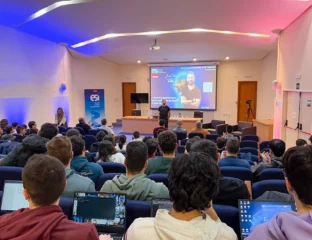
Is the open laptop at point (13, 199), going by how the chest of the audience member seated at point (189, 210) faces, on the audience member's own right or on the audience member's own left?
on the audience member's own left

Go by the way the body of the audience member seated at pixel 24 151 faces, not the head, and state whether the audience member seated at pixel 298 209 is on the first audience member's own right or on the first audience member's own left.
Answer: on the first audience member's own right

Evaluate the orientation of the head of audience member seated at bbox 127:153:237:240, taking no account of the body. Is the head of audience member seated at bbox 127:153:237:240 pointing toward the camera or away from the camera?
away from the camera

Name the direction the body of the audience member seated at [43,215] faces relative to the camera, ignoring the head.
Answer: away from the camera

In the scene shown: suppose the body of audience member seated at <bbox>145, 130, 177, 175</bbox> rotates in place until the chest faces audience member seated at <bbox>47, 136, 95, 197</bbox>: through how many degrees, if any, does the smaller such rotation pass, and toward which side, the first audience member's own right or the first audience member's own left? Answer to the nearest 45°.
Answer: approximately 135° to the first audience member's own left

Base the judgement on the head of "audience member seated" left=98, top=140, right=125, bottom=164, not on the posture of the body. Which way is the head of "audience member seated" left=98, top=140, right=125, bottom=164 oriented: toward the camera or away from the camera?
away from the camera

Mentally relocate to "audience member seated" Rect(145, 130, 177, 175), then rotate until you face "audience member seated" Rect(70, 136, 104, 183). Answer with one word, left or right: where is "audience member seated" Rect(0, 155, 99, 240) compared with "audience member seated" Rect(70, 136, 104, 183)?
left

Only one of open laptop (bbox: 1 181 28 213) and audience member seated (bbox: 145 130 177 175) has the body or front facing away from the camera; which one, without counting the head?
the audience member seated

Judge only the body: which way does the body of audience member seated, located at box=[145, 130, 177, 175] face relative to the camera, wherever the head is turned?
away from the camera

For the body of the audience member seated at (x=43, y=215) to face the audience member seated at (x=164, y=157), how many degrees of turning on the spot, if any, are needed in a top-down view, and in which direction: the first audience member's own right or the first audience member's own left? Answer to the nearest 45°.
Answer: approximately 45° to the first audience member's own right

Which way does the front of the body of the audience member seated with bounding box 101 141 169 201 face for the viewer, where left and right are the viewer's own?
facing away from the viewer

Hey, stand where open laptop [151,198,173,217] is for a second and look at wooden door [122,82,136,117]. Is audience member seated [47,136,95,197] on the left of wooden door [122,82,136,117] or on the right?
left

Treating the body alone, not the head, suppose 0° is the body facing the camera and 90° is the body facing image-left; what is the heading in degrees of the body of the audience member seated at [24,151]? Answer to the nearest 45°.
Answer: approximately 225°

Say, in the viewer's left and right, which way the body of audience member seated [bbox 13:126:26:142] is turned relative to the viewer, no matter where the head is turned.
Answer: facing away from the viewer and to the right of the viewer

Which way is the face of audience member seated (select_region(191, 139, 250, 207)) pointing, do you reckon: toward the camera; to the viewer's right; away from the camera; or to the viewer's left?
away from the camera
